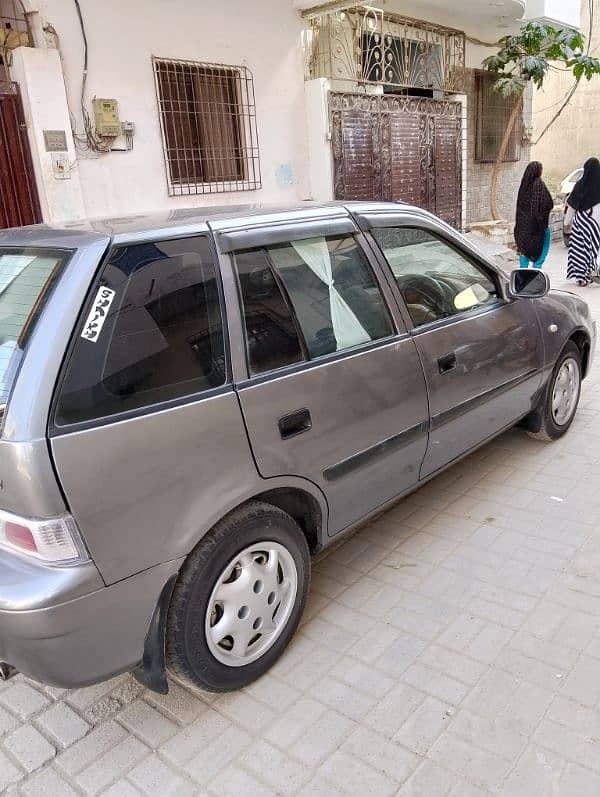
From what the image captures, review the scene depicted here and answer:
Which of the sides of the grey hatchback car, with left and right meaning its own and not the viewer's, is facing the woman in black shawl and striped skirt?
front

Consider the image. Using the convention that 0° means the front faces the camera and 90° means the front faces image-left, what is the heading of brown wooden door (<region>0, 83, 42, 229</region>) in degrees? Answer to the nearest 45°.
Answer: approximately 315°

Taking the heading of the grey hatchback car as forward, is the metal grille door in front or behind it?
in front

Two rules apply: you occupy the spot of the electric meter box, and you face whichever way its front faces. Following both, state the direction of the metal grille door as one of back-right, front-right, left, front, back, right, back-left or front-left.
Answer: left

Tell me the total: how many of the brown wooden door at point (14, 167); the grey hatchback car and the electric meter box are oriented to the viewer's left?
0

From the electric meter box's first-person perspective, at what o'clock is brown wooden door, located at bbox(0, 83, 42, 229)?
The brown wooden door is roughly at 4 o'clock from the electric meter box.

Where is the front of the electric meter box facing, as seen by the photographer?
facing the viewer and to the right of the viewer

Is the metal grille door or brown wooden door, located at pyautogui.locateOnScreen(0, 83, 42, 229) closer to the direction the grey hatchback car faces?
the metal grille door

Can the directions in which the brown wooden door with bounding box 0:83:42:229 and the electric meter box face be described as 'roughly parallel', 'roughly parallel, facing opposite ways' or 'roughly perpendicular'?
roughly parallel

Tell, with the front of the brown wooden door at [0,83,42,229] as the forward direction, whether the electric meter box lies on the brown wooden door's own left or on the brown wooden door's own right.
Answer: on the brown wooden door's own left

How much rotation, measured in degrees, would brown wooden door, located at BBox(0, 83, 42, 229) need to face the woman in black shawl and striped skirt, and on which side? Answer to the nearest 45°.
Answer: approximately 45° to its left

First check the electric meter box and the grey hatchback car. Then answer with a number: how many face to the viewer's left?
0

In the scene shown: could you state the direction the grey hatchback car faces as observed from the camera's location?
facing away from the viewer and to the right of the viewer

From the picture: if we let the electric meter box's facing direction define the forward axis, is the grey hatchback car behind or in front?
in front

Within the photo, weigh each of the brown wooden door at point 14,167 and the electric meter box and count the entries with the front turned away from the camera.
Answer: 0

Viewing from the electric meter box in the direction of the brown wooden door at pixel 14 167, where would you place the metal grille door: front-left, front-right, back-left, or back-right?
back-right

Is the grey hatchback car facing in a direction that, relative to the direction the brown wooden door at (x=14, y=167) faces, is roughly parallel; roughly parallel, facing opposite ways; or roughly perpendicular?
roughly perpendicular
